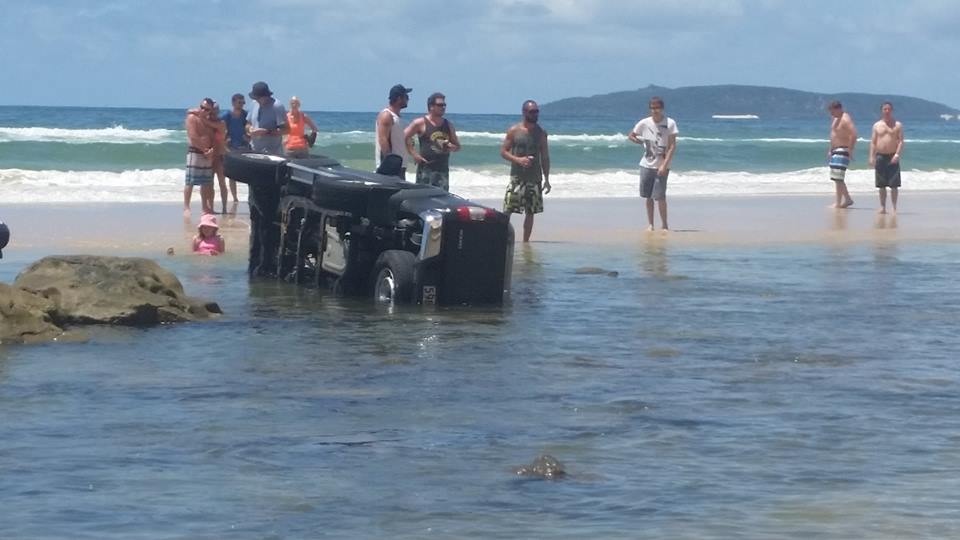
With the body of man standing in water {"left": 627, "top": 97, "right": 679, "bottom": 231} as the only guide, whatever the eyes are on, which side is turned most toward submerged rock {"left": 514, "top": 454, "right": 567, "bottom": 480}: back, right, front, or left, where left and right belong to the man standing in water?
front

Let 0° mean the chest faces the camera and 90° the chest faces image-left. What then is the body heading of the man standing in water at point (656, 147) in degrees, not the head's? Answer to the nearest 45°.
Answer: approximately 0°

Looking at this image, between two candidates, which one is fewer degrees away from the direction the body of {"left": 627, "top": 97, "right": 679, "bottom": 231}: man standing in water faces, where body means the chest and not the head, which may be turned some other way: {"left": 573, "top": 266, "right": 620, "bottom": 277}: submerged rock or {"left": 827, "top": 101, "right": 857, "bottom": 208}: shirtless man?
the submerged rock

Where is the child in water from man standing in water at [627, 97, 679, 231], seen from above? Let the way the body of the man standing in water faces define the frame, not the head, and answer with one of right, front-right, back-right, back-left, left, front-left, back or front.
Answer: front-right

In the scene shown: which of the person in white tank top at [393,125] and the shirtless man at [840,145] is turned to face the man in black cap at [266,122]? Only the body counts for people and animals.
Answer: the shirtless man

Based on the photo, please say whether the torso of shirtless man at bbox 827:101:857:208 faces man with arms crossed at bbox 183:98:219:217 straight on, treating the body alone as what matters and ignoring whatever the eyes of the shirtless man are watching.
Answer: yes

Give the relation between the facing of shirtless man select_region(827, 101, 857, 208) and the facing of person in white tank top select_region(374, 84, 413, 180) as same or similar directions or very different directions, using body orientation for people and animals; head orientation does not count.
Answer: very different directions

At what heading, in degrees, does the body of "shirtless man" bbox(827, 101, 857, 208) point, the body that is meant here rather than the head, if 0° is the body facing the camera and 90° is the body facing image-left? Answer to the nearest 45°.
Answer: approximately 45°

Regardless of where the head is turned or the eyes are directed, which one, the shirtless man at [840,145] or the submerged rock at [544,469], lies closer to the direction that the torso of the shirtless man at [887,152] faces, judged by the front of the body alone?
the submerged rock

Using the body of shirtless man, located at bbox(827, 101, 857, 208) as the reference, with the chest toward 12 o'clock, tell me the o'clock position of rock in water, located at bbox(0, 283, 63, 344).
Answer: The rock in water is roughly at 11 o'clock from the shirtless man.

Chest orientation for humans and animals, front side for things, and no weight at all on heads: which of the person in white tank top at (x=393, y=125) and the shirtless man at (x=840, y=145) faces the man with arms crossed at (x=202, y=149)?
the shirtless man
